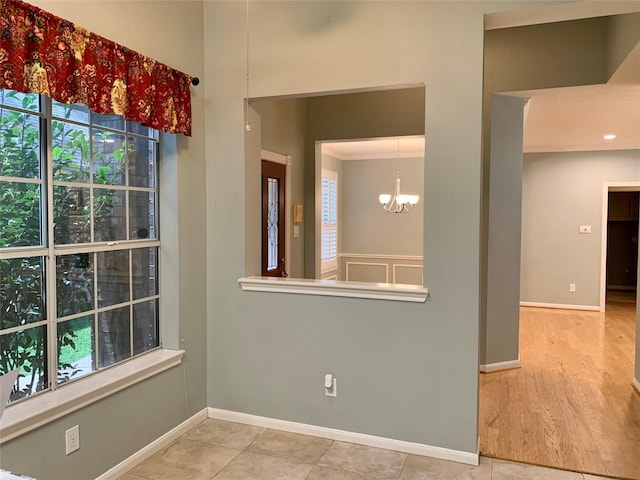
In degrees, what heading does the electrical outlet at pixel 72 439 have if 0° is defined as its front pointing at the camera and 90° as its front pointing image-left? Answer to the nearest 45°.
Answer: approximately 315°

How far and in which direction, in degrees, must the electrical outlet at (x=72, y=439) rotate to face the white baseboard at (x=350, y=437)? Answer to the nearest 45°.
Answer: approximately 45° to its left

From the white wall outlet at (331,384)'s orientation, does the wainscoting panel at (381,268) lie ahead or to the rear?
to the rear

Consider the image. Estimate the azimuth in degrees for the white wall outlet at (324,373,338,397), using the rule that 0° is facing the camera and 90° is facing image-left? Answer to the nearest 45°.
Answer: approximately 45°

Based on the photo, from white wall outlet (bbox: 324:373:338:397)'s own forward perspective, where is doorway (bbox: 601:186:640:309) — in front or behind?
behind

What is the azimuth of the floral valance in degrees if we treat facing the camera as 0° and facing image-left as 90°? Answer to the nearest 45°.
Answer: approximately 315°

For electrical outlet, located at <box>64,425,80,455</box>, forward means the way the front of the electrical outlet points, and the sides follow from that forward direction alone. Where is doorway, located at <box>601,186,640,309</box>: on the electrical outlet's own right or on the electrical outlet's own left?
on the electrical outlet's own left

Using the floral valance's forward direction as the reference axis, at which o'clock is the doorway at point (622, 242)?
The doorway is roughly at 10 o'clock from the floral valance.
